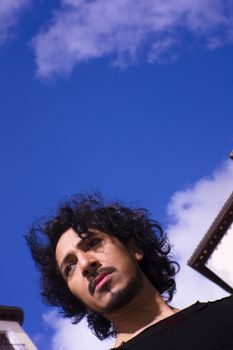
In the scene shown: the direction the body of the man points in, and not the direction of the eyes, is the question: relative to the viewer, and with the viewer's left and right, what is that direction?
facing the viewer and to the left of the viewer

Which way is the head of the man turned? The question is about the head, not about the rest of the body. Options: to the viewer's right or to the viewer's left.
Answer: to the viewer's left
